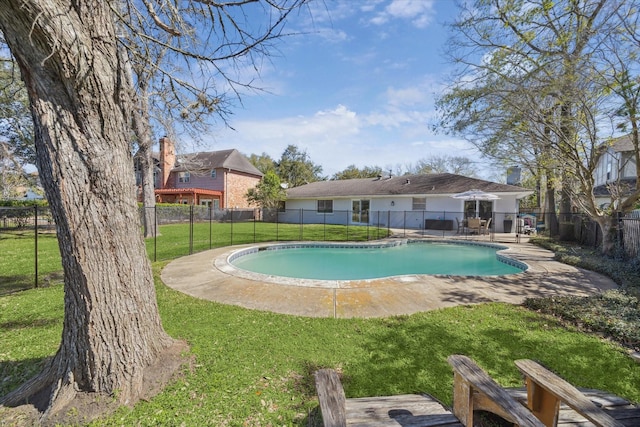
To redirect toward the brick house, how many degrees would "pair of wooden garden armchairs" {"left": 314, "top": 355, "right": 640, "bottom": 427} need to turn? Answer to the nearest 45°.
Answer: approximately 45° to its left

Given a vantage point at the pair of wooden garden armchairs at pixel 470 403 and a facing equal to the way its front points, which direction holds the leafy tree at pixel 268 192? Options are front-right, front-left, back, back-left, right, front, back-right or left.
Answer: front-left

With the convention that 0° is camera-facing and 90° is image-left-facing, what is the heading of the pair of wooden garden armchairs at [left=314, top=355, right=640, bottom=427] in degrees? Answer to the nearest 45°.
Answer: approximately 180°

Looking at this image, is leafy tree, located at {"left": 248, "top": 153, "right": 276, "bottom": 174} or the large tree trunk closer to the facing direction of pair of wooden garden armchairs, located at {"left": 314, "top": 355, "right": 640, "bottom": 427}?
the leafy tree

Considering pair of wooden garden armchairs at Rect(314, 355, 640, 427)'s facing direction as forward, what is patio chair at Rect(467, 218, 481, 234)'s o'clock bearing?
The patio chair is roughly at 12 o'clock from the pair of wooden garden armchairs.

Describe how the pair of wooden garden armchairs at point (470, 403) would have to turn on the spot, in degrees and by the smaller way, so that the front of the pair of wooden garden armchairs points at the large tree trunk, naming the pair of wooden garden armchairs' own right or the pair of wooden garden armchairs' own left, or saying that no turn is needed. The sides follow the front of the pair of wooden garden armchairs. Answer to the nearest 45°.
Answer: approximately 90° to the pair of wooden garden armchairs' own left

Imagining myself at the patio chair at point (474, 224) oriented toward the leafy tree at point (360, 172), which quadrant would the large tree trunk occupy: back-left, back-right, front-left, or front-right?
back-left

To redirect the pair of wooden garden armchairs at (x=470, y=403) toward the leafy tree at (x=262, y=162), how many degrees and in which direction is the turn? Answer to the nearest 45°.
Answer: approximately 45° to its left
